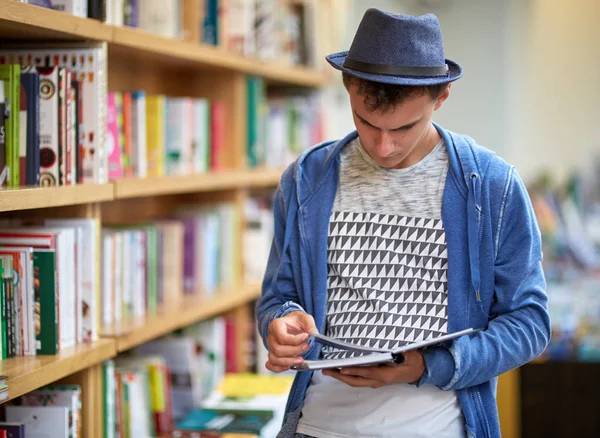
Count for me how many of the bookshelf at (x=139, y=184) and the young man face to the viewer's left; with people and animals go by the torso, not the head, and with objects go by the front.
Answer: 0

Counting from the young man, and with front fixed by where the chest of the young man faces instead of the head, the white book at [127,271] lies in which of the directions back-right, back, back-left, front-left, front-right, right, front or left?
back-right

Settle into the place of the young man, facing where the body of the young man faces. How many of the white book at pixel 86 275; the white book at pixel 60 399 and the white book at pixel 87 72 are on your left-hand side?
0

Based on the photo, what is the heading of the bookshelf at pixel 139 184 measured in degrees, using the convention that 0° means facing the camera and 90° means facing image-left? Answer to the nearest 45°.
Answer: approximately 315°

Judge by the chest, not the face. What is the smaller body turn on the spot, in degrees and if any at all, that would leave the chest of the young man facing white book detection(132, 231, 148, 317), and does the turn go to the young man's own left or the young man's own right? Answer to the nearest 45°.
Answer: approximately 135° to the young man's own right

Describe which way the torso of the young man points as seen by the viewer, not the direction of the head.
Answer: toward the camera

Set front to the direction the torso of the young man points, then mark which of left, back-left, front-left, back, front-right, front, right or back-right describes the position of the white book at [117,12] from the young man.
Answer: back-right
